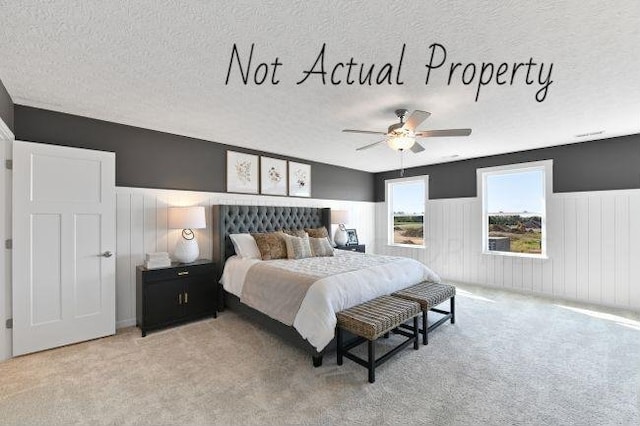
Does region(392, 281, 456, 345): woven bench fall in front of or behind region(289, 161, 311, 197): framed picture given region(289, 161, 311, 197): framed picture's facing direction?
in front

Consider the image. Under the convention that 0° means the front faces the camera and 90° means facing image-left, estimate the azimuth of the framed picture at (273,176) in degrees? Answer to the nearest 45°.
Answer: approximately 315°

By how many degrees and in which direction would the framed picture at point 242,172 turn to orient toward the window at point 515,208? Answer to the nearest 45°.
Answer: approximately 45° to its left

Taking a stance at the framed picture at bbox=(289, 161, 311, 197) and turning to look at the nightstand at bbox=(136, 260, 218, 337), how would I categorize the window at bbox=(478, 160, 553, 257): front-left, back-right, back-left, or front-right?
back-left

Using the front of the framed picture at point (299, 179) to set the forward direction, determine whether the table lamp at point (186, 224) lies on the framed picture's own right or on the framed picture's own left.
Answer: on the framed picture's own right

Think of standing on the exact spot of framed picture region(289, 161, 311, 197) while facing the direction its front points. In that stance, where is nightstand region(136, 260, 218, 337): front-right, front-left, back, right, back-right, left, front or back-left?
right

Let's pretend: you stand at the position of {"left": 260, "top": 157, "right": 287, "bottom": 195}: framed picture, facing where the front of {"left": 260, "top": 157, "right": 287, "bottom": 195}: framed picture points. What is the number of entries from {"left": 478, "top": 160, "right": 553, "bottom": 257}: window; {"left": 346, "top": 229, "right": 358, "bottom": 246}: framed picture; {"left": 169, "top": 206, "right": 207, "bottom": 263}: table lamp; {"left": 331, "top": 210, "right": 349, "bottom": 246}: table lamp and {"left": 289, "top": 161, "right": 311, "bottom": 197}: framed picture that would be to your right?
1

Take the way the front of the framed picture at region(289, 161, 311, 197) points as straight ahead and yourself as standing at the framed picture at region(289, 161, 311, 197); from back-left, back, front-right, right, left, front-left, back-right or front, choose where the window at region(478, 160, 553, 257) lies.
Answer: front-left

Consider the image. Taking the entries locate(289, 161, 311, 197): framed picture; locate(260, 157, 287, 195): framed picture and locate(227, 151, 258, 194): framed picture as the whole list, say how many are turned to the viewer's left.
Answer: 0

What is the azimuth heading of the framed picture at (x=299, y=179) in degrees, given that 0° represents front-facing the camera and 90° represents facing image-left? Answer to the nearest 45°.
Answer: approximately 315°
